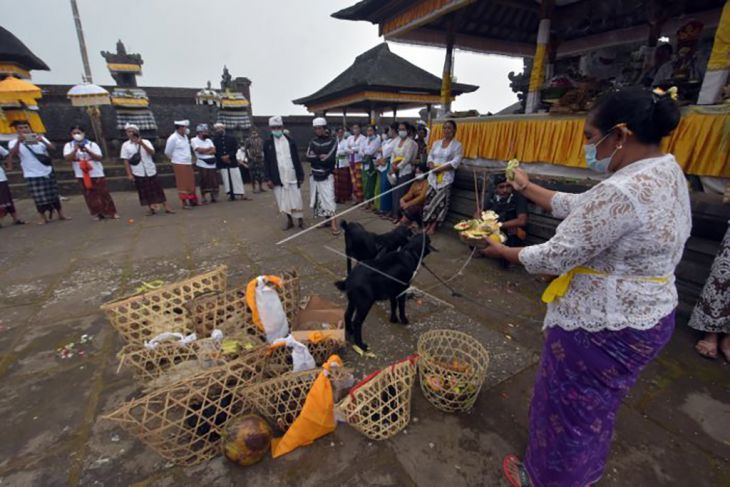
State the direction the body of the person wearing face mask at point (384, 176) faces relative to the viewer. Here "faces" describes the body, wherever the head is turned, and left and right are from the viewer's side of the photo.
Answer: facing the viewer and to the left of the viewer

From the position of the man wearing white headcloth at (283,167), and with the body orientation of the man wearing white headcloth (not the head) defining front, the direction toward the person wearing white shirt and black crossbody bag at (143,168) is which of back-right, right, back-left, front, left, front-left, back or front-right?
back-right

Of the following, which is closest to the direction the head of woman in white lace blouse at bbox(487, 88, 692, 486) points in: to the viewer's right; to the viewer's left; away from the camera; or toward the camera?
to the viewer's left

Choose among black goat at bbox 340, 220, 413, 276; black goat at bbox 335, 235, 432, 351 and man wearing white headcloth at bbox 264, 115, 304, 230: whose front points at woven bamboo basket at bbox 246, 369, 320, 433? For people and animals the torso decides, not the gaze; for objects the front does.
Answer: the man wearing white headcloth

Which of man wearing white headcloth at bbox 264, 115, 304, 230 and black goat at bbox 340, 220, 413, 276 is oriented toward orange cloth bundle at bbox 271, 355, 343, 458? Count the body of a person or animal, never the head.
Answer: the man wearing white headcloth

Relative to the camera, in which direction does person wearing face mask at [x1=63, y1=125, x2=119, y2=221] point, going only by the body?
toward the camera

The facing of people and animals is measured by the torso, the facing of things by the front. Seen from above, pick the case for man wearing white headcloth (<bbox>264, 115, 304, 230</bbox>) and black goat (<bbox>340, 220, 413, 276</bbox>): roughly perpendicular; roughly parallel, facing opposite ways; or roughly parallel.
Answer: roughly perpendicular

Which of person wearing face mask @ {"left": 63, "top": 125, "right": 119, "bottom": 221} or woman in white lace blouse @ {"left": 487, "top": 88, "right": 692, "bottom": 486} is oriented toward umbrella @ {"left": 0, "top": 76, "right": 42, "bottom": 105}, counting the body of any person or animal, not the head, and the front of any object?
the woman in white lace blouse

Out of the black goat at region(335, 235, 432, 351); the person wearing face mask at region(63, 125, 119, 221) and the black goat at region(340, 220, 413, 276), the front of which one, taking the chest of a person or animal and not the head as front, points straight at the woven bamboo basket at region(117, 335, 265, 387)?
the person wearing face mask

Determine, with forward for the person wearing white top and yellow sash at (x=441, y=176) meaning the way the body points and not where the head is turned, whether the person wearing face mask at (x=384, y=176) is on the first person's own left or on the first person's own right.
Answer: on the first person's own right

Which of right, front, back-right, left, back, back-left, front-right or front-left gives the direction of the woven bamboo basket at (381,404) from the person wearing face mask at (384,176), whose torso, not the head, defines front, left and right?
front-left

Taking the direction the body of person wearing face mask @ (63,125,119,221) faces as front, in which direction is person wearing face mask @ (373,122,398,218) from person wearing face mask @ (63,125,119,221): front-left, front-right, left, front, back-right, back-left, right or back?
front-left

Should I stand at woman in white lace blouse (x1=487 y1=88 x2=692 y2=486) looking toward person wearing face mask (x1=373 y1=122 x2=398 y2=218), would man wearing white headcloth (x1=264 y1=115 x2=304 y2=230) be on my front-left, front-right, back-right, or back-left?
front-left

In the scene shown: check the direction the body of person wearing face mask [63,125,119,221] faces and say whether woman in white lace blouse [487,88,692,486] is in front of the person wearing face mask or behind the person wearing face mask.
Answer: in front

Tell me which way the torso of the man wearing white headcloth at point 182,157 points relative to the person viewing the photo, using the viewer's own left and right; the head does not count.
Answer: facing the viewer and to the right of the viewer

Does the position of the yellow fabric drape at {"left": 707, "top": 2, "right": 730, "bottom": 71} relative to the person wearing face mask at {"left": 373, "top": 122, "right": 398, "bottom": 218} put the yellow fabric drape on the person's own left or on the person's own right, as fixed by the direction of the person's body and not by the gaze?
on the person's own left
